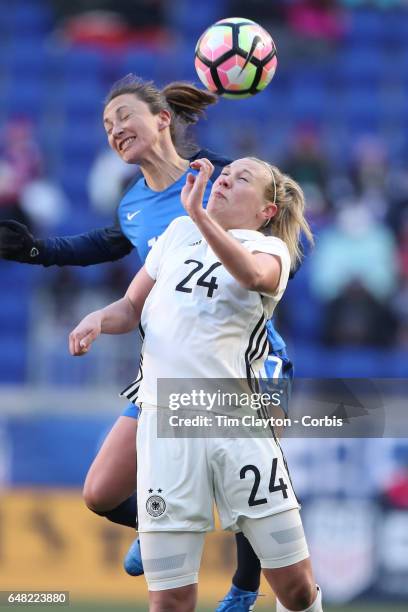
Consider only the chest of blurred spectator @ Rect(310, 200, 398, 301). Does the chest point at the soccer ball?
yes

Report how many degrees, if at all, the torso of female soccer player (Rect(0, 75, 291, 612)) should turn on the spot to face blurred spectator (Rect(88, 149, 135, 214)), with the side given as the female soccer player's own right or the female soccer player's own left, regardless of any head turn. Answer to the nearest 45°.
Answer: approximately 135° to the female soccer player's own right

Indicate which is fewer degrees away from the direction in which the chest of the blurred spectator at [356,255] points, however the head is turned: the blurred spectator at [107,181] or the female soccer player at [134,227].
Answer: the female soccer player

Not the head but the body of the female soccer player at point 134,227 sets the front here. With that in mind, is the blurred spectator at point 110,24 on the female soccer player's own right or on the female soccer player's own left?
on the female soccer player's own right

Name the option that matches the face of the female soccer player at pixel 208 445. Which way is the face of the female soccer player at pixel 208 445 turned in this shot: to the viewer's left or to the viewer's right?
to the viewer's left

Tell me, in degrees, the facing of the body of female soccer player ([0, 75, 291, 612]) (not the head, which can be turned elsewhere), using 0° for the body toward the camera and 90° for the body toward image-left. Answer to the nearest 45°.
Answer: approximately 45°

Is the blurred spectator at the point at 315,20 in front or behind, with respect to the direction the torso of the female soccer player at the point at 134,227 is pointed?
behind

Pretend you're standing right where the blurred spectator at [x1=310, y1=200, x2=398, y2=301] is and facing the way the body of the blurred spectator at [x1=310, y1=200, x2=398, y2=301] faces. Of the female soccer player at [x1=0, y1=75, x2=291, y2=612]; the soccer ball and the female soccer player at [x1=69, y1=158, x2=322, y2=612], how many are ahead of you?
3
